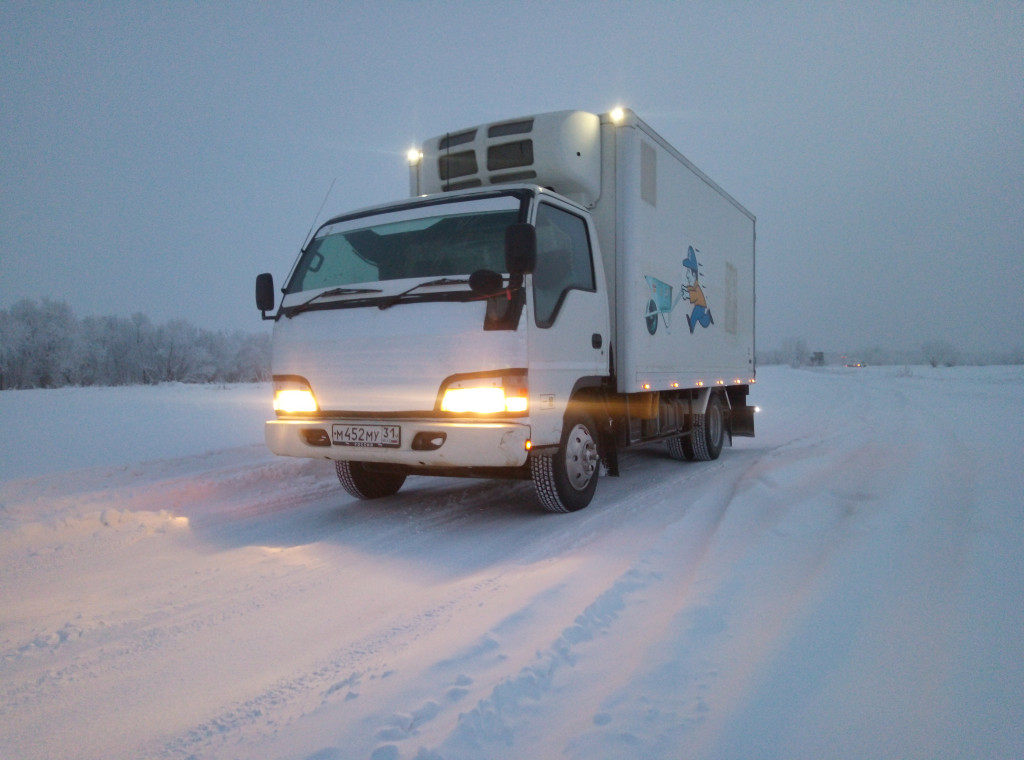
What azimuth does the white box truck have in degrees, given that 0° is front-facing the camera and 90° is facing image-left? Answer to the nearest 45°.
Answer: approximately 45°
